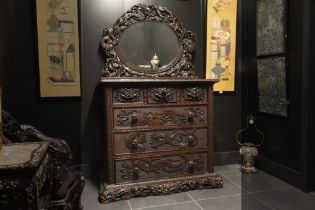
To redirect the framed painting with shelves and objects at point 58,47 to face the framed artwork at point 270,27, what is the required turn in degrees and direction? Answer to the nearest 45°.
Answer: approximately 90° to its left

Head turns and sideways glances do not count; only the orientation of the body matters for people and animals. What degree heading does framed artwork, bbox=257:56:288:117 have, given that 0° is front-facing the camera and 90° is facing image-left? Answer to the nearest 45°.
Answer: approximately 45°

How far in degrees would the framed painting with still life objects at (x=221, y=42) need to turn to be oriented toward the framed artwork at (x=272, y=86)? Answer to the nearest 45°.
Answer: approximately 45° to its left

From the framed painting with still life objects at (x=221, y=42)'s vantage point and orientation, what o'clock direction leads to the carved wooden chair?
The carved wooden chair is roughly at 1 o'clock from the framed painting with still life objects.

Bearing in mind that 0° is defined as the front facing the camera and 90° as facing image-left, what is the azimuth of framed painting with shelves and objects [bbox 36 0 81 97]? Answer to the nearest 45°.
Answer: approximately 0°

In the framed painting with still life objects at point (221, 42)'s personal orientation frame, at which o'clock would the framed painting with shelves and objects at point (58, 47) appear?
the framed painting with shelves and objects at point (58, 47) is roughly at 2 o'clock from the framed painting with still life objects at point (221, 42).

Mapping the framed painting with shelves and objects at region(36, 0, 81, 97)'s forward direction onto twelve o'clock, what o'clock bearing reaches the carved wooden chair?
The carved wooden chair is roughly at 12 o'clock from the framed painting with shelves and objects.

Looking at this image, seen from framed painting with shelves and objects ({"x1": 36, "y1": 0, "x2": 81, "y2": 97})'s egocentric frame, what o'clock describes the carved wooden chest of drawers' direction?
The carved wooden chest of drawers is roughly at 10 o'clock from the framed painting with shelves and objects.

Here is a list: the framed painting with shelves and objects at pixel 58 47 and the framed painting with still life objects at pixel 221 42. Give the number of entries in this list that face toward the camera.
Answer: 2

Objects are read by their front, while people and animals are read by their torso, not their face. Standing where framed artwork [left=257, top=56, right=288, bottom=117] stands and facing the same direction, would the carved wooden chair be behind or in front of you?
in front
